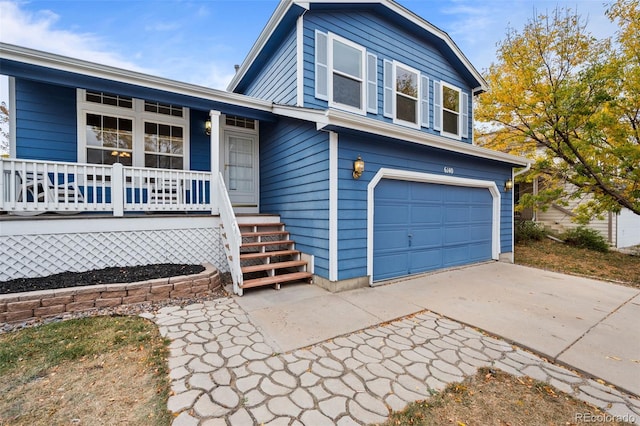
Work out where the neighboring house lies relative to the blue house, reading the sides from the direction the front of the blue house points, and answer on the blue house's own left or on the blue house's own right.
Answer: on the blue house's own left

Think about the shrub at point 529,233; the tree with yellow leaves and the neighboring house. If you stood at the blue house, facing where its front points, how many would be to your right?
0

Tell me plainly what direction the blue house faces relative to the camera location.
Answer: facing the viewer and to the right of the viewer

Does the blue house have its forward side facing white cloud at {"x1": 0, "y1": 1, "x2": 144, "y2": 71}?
no

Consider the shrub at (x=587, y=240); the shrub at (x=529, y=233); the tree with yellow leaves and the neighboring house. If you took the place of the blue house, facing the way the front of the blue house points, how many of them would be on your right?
0

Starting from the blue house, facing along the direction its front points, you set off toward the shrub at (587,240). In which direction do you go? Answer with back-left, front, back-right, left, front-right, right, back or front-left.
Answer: front-left

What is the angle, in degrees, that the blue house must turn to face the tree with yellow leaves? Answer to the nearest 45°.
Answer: approximately 45° to its left

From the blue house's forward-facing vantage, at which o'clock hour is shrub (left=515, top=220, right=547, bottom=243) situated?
The shrub is roughly at 10 o'clock from the blue house.

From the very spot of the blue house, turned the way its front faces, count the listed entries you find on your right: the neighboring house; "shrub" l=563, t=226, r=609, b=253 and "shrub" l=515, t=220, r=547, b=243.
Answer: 0
